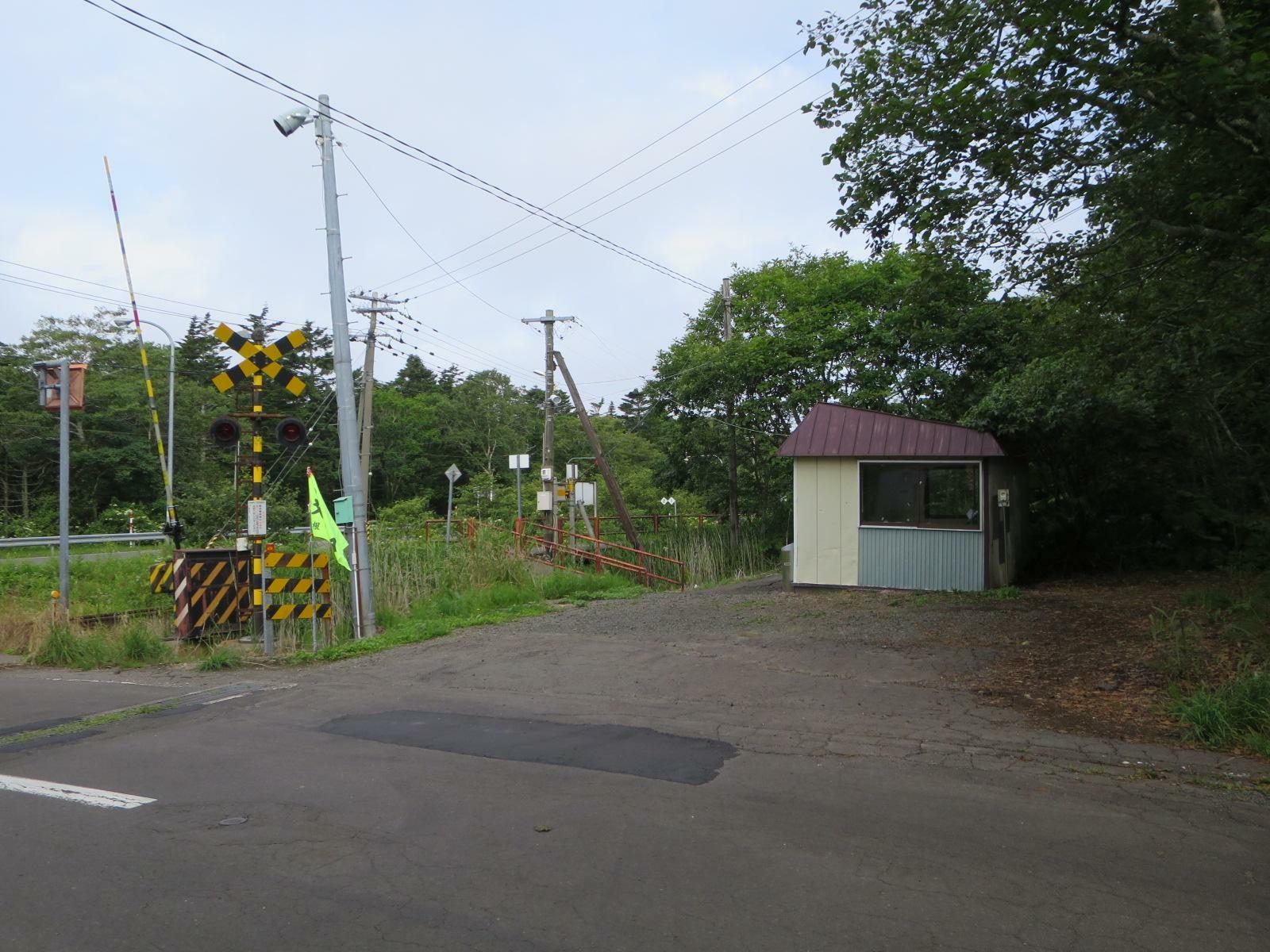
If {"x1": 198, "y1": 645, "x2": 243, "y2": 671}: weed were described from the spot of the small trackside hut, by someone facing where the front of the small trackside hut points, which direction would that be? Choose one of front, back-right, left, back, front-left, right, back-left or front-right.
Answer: front-right

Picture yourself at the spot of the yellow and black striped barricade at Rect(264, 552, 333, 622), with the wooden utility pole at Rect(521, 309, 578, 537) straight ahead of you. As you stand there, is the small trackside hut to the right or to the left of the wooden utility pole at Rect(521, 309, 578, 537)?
right

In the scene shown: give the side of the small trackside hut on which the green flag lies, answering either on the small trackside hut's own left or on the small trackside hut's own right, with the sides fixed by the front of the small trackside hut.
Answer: on the small trackside hut's own right

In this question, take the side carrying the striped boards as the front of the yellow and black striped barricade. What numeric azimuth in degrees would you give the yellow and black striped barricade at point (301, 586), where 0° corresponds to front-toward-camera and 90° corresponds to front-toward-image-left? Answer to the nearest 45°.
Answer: approximately 0°

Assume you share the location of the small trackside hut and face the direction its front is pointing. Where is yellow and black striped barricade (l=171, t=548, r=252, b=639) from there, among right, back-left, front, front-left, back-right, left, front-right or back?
front-right

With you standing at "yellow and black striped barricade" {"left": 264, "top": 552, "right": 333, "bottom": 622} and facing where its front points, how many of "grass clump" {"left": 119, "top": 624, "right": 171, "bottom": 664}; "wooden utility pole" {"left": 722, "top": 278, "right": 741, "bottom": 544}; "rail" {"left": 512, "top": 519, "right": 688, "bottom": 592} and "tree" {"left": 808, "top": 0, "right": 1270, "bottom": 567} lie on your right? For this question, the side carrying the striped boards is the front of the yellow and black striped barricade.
1

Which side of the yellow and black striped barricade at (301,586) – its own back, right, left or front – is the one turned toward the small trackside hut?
left

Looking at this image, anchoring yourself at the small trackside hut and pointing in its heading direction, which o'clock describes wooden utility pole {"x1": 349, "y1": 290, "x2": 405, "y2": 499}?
The wooden utility pole is roughly at 4 o'clock from the small trackside hut.

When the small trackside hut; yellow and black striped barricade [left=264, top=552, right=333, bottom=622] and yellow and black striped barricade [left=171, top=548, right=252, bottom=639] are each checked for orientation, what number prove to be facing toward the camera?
3

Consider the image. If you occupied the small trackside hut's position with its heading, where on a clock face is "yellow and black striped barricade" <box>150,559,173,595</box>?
The yellow and black striped barricade is roughly at 2 o'clock from the small trackside hut.

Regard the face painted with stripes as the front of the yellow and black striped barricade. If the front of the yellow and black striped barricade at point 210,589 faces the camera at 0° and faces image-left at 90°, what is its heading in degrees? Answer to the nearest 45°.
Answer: approximately 0°
